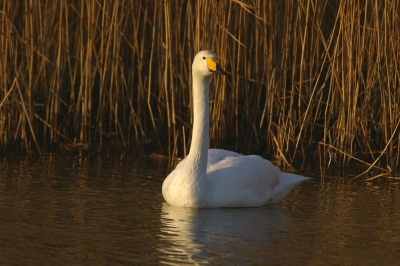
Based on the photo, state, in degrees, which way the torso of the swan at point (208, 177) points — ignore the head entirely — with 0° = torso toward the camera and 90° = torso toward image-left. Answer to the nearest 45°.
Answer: approximately 45°
